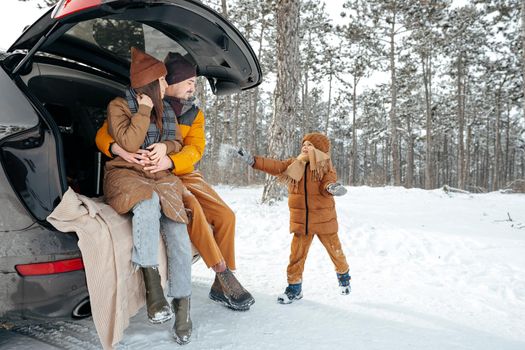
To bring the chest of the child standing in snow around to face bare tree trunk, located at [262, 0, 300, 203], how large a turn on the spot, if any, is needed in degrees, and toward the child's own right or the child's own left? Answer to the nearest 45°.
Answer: approximately 135° to the child's own right

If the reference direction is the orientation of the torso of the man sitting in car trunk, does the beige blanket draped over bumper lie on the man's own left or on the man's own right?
on the man's own right

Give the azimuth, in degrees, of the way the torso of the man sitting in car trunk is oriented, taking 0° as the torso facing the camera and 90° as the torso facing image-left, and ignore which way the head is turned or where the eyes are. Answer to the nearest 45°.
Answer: approximately 315°

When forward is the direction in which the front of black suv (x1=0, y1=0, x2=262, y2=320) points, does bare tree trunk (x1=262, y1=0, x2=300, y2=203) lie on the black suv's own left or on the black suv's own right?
on the black suv's own right

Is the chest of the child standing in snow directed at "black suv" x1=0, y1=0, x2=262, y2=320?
yes

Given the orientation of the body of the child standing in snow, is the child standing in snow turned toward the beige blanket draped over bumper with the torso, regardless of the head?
yes

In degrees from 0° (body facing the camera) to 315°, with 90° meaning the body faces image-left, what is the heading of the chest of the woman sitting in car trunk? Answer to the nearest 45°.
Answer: approximately 315°

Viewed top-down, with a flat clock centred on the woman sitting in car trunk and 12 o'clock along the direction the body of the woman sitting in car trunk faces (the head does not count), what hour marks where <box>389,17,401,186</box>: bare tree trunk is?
The bare tree trunk is roughly at 9 o'clock from the woman sitting in car trunk.

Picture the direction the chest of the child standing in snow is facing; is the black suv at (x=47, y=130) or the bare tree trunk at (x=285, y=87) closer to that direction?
the black suv

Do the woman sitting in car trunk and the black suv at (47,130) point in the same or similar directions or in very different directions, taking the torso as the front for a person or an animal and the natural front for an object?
very different directions

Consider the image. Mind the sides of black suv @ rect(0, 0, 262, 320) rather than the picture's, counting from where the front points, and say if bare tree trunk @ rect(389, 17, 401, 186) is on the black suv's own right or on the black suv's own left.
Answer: on the black suv's own right

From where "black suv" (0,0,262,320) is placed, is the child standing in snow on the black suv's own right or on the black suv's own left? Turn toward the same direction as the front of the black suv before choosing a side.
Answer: on the black suv's own right

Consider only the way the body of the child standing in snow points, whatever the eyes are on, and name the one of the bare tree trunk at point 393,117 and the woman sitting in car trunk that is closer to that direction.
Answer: the woman sitting in car trunk

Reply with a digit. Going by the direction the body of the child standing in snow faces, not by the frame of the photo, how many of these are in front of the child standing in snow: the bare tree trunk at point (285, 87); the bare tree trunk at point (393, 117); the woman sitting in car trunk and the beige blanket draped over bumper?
2
